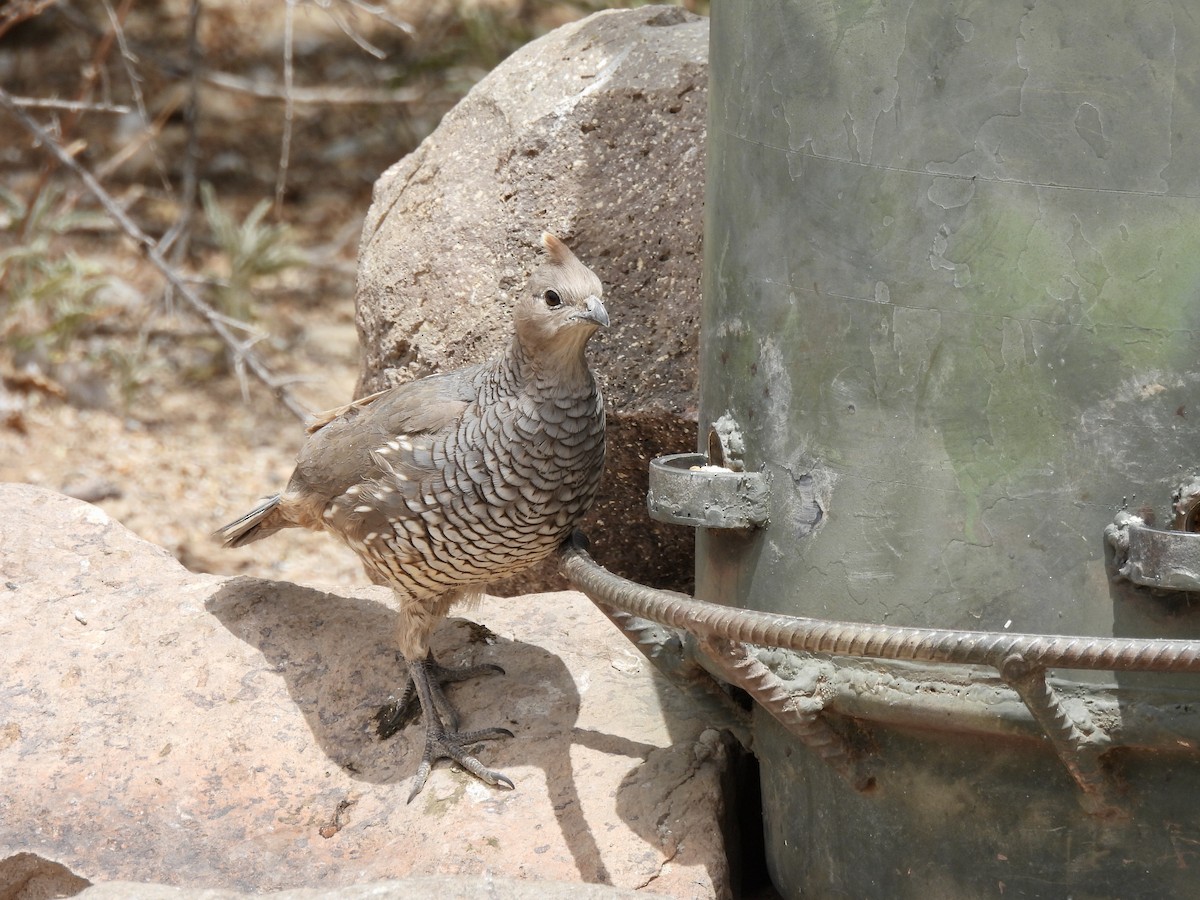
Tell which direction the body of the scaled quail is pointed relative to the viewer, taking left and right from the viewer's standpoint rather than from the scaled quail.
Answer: facing the viewer and to the right of the viewer

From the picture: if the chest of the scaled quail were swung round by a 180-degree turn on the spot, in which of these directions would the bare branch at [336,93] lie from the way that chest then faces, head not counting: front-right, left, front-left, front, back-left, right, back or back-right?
front-right

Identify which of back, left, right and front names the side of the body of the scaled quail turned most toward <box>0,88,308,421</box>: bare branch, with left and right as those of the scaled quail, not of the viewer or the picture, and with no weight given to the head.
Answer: back

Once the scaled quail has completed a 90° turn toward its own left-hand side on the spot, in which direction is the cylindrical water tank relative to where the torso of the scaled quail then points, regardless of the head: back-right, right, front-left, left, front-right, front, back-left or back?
right

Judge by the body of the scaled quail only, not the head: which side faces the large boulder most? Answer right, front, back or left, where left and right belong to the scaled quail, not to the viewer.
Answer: left

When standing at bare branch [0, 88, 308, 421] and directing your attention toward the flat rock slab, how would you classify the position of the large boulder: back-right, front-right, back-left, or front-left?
front-left
